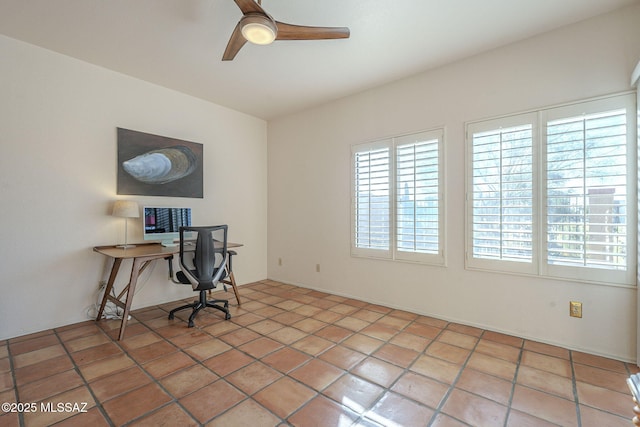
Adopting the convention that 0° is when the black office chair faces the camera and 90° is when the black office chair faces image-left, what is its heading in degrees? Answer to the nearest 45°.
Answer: approximately 135°

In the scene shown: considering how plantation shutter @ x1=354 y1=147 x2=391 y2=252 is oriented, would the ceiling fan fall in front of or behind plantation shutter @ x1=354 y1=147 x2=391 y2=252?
in front

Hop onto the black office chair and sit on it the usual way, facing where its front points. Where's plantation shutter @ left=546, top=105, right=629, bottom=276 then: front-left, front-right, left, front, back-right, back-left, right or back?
back

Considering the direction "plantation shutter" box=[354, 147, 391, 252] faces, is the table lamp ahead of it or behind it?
ahead

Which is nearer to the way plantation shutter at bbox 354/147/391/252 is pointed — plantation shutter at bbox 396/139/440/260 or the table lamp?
the table lamp

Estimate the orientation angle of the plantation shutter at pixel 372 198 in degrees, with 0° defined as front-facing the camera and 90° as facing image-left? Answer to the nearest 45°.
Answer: approximately 45°

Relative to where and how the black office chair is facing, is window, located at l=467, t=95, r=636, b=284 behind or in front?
behind

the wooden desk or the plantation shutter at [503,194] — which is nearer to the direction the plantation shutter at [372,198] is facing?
the wooden desk

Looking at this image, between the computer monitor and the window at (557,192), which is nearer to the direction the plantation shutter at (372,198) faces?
the computer monitor

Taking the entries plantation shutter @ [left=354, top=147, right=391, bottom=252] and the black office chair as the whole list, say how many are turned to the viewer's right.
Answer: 0

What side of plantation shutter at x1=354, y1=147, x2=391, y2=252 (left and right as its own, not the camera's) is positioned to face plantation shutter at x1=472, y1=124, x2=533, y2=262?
left
